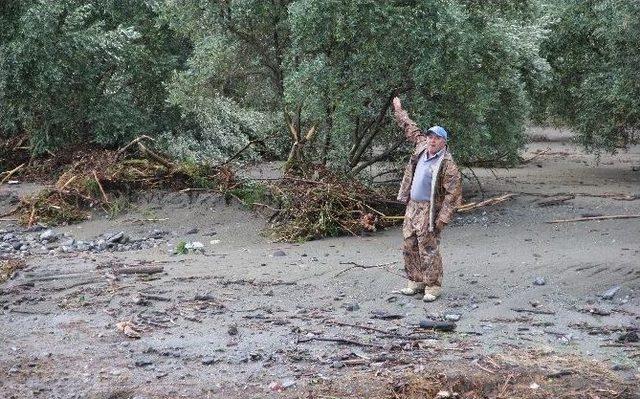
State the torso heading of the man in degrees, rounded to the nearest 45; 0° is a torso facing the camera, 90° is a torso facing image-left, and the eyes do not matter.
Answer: approximately 45°

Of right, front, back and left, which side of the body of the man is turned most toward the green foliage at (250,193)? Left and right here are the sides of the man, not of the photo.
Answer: right

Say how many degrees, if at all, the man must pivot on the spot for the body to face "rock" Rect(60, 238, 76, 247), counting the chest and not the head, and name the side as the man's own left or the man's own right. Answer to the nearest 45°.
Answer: approximately 90° to the man's own right

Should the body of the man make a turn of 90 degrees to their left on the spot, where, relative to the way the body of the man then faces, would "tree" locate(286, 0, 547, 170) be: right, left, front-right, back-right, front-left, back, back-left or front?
back-left

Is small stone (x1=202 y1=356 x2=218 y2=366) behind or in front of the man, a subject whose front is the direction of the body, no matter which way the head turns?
in front

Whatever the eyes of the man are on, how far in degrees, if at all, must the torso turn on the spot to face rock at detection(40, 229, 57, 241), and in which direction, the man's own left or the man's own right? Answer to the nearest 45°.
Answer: approximately 90° to the man's own right

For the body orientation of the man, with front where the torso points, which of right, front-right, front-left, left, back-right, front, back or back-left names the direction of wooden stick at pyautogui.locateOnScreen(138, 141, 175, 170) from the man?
right

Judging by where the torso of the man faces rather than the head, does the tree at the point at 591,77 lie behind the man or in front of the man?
behind

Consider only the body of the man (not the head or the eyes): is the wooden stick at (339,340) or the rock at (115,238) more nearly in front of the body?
the wooden stick

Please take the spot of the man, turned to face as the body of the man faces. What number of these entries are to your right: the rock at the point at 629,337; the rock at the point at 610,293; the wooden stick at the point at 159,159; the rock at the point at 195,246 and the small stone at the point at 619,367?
2

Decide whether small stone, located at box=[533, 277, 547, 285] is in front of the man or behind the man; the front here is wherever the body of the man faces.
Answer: behind

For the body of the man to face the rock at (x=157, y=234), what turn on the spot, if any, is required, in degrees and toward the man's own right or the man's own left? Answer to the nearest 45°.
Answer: approximately 90° to the man's own right

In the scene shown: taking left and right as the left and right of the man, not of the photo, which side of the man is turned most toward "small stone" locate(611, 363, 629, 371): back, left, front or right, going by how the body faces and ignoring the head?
left

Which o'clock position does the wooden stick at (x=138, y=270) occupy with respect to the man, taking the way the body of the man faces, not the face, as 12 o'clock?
The wooden stick is roughly at 2 o'clock from the man.

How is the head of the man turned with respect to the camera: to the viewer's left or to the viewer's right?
to the viewer's left

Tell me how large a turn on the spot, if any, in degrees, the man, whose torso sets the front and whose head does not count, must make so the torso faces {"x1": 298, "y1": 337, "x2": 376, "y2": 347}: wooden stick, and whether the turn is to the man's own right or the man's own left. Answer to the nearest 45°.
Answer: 0° — they already face it

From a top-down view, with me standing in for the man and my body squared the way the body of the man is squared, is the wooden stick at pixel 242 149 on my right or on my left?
on my right
